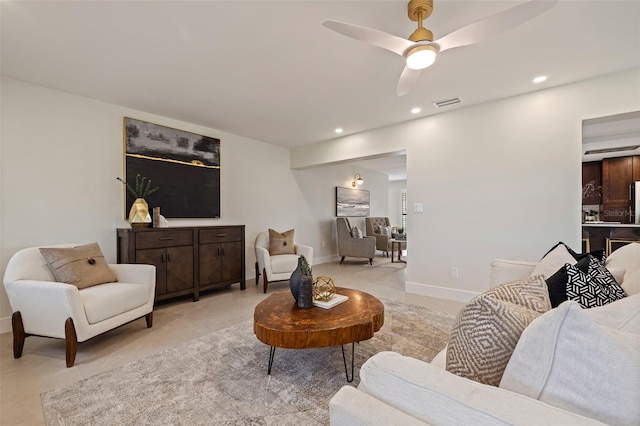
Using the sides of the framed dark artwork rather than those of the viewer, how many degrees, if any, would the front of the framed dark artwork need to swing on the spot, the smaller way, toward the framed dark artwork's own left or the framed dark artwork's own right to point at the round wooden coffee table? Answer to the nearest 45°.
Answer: approximately 45° to the framed dark artwork's own right

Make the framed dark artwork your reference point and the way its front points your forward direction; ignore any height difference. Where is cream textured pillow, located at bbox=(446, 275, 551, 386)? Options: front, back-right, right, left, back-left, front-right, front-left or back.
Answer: front-right

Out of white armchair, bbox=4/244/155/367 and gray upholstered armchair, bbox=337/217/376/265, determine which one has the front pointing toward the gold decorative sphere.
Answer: the white armchair

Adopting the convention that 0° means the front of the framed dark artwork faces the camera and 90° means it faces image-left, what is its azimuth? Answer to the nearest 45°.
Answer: approximately 315°

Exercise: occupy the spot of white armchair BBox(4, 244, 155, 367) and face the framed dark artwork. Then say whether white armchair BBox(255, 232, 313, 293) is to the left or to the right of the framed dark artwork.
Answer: right

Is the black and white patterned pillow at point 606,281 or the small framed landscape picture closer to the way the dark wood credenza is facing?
the black and white patterned pillow

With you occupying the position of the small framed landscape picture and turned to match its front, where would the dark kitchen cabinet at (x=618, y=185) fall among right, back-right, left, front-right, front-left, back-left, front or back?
front-left

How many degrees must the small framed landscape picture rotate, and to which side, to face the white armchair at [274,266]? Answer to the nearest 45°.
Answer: approximately 45° to its right

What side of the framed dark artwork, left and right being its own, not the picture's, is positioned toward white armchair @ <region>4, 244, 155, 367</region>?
right

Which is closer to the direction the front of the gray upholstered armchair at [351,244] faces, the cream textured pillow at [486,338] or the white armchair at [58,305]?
the cream textured pillow

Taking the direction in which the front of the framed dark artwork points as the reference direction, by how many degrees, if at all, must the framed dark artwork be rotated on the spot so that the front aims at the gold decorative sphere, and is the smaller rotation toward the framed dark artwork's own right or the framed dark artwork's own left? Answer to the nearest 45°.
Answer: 0° — it already faces it

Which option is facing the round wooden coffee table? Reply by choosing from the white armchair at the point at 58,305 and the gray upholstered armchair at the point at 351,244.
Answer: the white armchair

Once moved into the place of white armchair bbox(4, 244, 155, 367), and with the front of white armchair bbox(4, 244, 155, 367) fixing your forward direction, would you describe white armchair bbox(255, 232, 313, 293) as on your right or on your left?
on your left
